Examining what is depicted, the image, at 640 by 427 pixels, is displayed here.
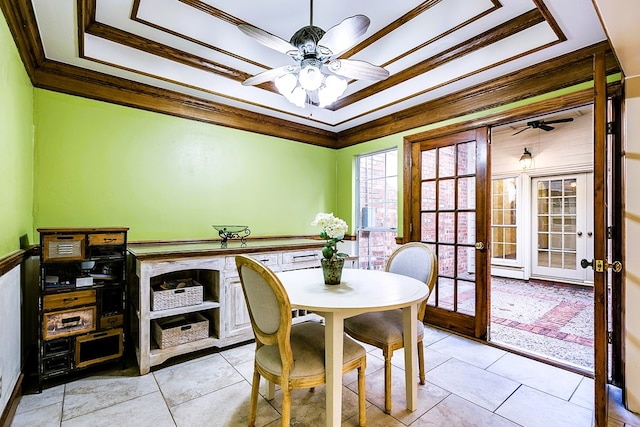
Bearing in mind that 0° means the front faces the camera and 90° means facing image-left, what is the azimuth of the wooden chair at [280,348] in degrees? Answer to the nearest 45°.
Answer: approximately 225°

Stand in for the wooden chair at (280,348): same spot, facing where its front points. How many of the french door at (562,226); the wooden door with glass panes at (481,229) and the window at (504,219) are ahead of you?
3

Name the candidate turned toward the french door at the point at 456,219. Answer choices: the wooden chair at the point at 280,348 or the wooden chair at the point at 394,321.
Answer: the wooden chair at the point at 280,348

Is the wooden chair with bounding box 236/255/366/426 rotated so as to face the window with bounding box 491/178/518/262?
yes

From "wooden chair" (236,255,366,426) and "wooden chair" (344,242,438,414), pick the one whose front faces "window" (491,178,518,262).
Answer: "wooden chair" (236,255,366,426)

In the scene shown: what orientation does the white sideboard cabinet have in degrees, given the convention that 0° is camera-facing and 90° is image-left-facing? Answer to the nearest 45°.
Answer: approximately 315°

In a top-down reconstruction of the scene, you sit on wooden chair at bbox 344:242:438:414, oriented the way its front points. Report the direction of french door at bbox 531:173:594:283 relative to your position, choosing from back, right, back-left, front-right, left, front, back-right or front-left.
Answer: back

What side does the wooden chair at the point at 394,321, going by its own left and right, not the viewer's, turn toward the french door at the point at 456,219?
back

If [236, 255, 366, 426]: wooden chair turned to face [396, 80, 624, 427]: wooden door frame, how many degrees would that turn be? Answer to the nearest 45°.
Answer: approximately 45° to its right

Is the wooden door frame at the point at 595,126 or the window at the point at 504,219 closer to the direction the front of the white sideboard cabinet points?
the wooden door frame
